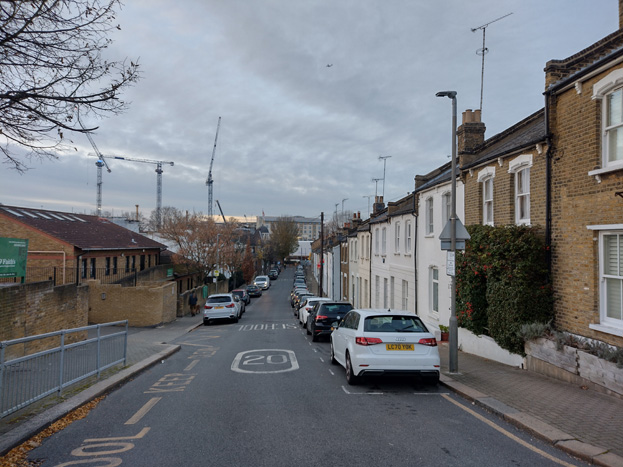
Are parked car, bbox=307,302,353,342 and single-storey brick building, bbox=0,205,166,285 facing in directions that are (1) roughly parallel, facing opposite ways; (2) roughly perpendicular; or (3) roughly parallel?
roughly perpendicular

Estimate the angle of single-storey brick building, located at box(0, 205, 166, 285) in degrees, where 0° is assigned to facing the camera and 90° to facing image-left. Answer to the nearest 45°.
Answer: approximately 315°

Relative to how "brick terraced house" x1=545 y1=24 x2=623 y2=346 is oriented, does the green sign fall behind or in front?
in front

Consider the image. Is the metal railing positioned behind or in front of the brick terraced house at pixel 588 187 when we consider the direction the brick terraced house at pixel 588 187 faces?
in front

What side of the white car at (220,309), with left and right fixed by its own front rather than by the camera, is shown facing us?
back

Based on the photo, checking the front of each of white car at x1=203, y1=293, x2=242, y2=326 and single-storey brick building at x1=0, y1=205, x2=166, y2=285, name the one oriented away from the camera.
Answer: the white car

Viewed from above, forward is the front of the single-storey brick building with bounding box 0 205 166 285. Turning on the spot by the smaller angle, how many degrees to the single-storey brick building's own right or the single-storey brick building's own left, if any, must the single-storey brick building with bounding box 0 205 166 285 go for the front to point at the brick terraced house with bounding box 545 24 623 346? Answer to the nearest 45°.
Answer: approximately 45° to the single-storey brick building's own right

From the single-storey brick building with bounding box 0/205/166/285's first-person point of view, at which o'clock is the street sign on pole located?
The street sign on pole is roughly at 1 o'clock from the single-storey brick building.

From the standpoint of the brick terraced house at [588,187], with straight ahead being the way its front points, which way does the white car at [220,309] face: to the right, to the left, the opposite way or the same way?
to the right

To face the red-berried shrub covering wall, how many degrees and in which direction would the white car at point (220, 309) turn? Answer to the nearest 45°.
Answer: approximately 180°

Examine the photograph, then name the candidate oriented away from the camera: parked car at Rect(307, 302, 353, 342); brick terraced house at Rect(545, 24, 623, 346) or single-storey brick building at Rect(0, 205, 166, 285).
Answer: the parked car

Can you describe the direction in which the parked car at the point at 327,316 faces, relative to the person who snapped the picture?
facing away from the viewer

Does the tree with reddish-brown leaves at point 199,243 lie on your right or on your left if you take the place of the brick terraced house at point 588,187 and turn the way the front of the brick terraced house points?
on your right
